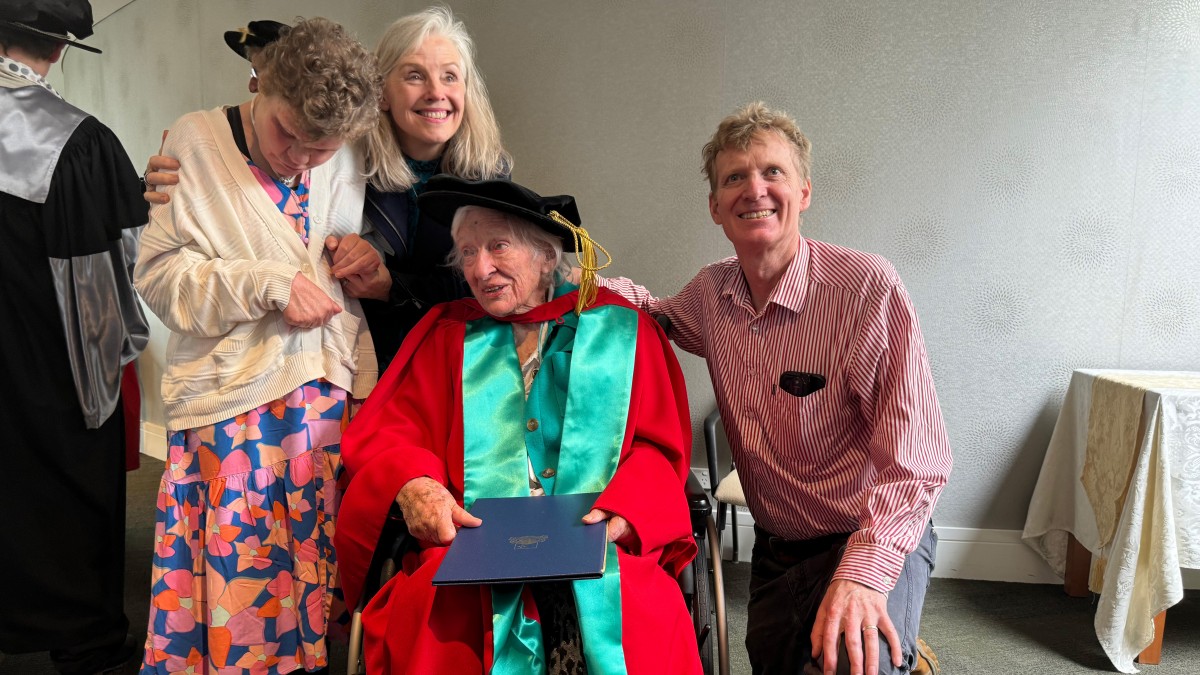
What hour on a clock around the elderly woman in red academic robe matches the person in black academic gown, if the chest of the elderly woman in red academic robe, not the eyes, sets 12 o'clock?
The person in black academic gown is roughly at 4 o'clock from the elderly woman in red academic robe.

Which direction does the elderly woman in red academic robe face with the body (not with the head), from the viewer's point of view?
toward the camera

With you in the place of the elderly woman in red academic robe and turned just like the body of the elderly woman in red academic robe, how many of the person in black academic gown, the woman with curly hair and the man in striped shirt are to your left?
1

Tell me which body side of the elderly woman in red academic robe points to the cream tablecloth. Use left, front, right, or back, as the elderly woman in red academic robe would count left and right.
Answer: left

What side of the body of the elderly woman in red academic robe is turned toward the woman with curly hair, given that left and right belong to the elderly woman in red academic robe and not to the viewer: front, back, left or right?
right

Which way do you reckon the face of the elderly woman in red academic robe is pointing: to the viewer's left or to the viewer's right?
to the viewer's left

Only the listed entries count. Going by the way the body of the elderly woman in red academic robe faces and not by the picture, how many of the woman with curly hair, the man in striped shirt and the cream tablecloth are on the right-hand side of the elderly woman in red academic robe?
1

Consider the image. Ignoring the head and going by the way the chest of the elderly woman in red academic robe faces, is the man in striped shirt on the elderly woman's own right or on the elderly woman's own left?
on the elderly woman's own left

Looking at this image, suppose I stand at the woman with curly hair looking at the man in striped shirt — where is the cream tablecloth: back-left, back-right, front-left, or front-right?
front-left

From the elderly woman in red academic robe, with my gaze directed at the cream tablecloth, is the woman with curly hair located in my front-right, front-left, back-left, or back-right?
back-left

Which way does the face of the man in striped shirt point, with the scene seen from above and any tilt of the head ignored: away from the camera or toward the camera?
toward the camera
